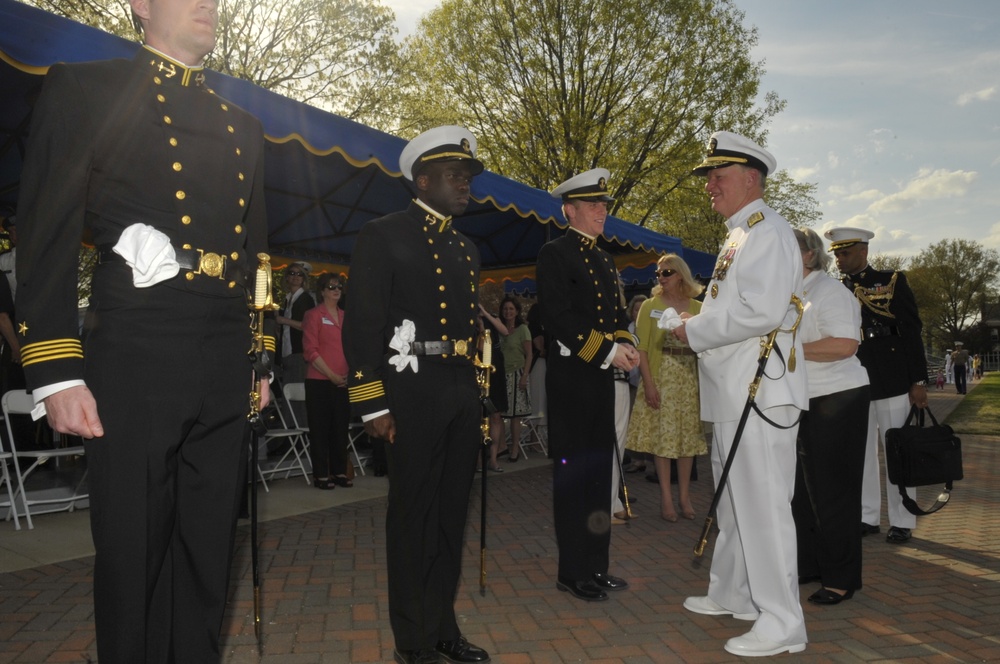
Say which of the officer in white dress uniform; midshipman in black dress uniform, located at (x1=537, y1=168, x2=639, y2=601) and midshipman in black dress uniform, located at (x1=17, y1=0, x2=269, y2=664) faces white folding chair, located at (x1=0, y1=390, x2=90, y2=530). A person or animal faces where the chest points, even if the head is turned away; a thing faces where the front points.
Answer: the officer in white dress uniform

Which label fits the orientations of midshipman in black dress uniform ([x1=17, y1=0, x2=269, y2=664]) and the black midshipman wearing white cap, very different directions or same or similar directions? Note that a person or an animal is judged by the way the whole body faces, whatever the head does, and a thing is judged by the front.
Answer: same or similar directions

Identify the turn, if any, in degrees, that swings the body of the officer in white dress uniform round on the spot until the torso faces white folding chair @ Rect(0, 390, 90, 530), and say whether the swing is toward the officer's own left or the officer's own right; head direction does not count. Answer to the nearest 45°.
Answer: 0° — they already face it

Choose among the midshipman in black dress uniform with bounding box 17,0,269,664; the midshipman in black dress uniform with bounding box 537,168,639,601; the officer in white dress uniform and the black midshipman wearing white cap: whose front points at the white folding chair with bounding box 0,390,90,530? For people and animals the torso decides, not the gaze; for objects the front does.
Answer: the officer in white dress uniform

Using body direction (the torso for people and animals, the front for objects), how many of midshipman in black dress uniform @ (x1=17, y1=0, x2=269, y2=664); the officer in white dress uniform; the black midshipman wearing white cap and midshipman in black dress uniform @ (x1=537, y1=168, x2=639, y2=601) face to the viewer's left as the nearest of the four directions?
1

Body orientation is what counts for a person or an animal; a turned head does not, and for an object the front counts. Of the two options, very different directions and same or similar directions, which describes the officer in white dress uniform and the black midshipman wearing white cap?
very different directions

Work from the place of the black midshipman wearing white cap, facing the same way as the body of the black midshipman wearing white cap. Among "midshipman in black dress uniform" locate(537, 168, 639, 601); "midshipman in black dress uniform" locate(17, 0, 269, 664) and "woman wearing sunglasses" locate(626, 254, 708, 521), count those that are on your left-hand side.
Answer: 2

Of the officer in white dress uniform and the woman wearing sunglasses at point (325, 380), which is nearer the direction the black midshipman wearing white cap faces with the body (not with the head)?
the officer in white dress uniform

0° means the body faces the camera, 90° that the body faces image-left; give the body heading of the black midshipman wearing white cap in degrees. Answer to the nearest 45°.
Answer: approximately 315°

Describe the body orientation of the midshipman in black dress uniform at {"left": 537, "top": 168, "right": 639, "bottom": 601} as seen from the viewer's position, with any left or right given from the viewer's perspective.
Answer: facing the viewer and to the right of the viewer

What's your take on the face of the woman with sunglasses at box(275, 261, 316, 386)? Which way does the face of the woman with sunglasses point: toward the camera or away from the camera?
toward the camera

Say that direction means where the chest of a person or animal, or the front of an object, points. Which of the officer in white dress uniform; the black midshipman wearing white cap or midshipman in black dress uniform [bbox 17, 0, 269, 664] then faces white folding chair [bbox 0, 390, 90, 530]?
the officer in white dress uniform

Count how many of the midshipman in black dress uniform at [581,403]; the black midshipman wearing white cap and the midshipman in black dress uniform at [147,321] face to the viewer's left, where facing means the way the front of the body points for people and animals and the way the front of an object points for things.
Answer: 0

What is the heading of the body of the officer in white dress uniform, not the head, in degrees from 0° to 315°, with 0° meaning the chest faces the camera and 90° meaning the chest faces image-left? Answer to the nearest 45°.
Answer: approximately 90°

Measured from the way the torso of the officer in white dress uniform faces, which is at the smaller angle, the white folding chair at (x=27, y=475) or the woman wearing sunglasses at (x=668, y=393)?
the white folding chair
